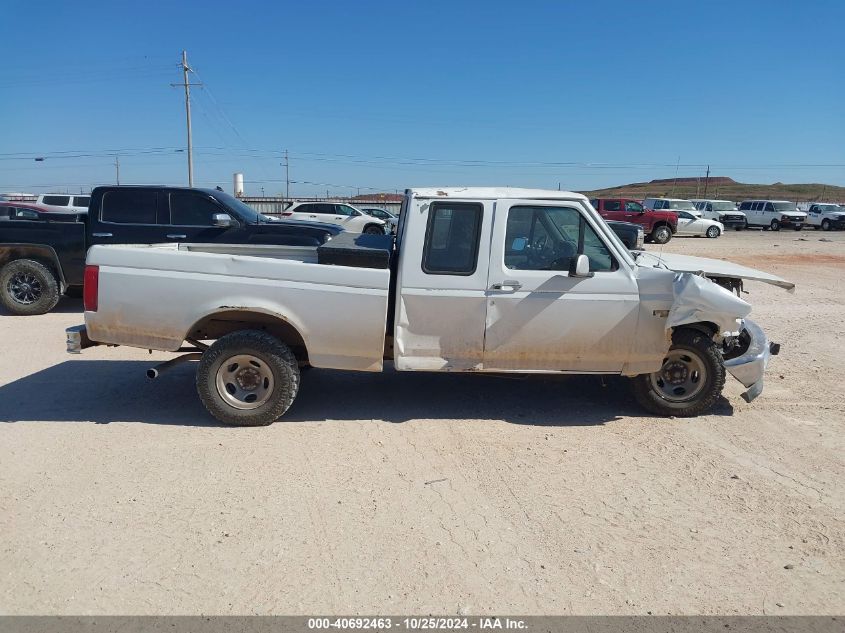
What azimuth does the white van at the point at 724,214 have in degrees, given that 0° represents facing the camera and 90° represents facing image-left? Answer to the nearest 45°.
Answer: approximately 315°

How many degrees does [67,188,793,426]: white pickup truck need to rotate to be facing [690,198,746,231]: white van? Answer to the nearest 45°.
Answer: approximately 45° to its left

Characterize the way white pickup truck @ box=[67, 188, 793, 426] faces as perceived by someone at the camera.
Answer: facing to the right of the viewer

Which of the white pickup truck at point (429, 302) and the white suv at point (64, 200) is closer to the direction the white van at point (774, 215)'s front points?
the white pickup truck

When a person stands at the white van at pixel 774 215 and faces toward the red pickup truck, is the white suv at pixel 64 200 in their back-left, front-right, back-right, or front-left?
front-right

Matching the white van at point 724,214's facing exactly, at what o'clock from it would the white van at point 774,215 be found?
the white van at point 774,215 is roughly at 10 o'clock from the white van at point 724,214.

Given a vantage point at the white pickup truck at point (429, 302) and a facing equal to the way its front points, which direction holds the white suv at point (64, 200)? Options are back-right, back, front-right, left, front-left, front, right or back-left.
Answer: back-left

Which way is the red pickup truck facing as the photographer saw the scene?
facing to the right of the viewer

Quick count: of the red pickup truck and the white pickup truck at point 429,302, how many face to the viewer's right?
2

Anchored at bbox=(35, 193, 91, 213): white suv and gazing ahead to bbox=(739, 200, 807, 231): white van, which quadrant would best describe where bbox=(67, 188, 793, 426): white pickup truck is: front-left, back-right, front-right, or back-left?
front-right

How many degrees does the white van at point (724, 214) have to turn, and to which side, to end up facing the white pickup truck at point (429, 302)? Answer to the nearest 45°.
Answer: approximately 45° to its right

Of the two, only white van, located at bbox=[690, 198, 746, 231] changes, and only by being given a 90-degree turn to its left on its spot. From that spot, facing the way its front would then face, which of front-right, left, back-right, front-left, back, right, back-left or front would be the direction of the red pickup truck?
back-right

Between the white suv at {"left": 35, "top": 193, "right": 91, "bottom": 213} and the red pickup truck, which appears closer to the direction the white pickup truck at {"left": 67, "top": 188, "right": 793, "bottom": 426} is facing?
the red pickup truck
